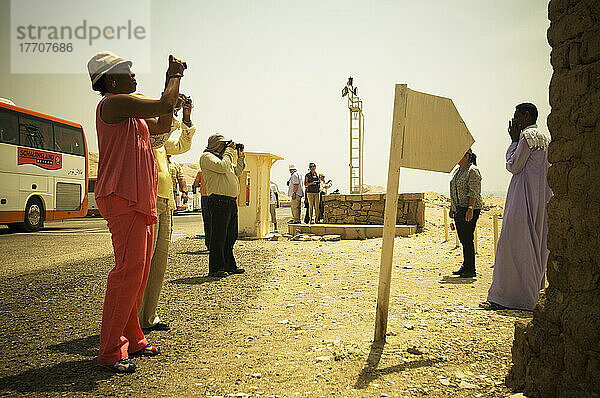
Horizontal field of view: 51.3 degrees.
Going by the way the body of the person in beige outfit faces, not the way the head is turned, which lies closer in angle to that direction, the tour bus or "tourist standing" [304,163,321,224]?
the tourist standing

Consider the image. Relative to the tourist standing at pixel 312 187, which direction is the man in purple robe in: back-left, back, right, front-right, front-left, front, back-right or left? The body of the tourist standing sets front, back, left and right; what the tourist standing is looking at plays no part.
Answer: front

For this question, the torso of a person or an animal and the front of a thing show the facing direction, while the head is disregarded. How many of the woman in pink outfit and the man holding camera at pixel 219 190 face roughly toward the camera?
0

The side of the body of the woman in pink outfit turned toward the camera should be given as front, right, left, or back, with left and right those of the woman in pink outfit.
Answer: right

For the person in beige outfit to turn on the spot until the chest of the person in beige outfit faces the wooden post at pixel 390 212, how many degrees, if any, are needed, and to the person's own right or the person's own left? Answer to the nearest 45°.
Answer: approximately 45° to the person's own right

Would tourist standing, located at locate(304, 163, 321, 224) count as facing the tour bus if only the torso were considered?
no

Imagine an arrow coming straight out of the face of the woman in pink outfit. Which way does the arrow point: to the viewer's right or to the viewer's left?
to the viewer's right

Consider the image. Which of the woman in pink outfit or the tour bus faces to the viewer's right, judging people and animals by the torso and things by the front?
the woman in pink outfit

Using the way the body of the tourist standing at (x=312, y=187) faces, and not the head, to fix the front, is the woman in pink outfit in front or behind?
in front

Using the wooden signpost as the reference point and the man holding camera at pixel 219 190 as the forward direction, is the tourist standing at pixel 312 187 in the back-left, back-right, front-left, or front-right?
front-right

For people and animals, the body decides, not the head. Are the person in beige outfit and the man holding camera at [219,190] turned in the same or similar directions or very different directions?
same or similar directions

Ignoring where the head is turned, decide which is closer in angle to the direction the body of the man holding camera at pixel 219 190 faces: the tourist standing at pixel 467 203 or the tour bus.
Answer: the tourist standing

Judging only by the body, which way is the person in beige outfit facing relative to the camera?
to the viewer's right

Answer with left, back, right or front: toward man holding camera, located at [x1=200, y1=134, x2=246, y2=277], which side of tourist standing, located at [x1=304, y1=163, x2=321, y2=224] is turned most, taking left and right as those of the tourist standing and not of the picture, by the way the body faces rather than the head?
front

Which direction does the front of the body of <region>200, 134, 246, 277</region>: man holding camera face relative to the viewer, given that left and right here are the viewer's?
facing to the right of the viewer

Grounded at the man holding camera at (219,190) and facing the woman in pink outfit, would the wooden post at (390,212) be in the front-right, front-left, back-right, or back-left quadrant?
front-left
